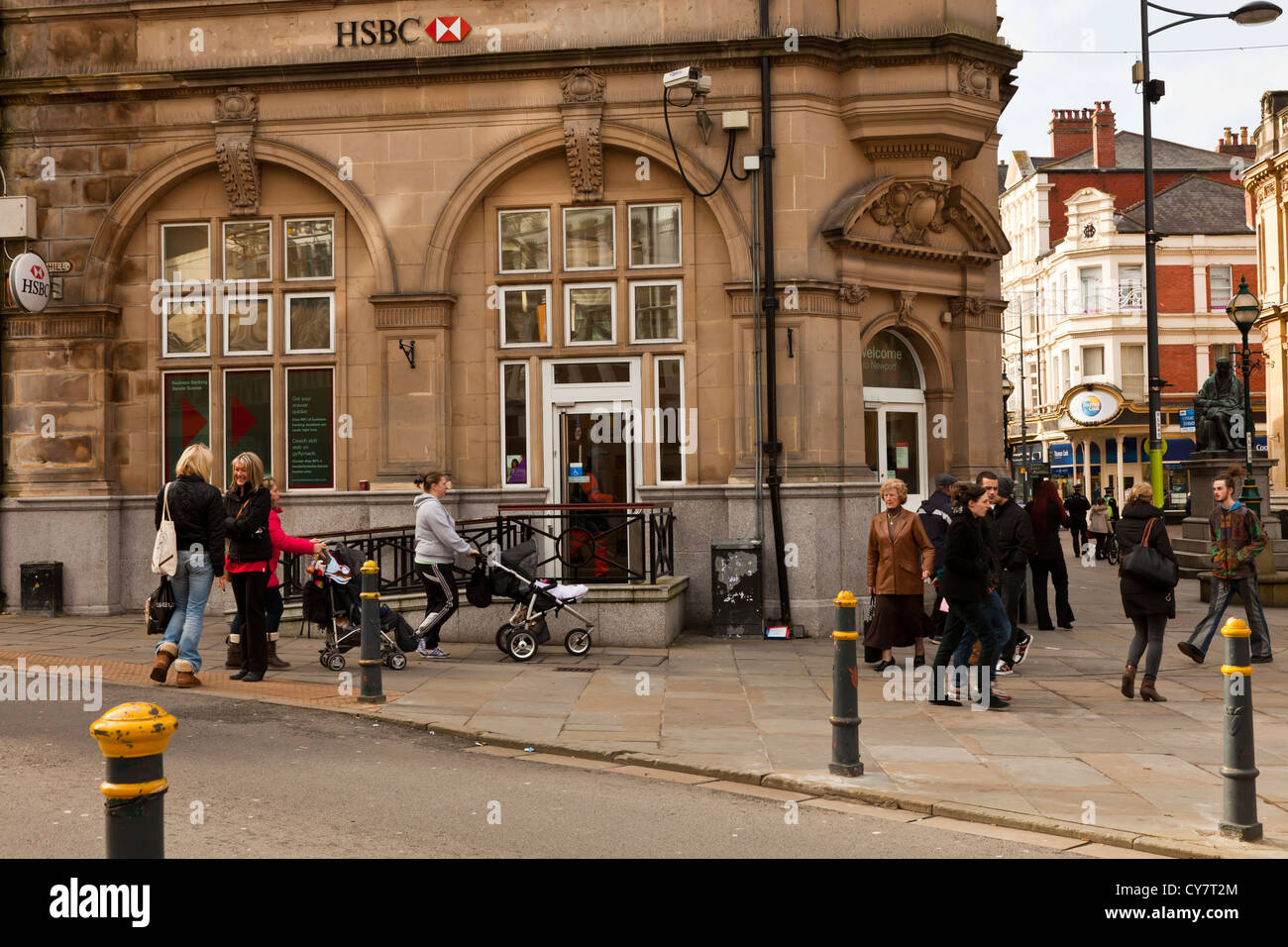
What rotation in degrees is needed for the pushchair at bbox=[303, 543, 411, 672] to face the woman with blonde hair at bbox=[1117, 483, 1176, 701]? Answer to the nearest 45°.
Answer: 0° — it already faces them

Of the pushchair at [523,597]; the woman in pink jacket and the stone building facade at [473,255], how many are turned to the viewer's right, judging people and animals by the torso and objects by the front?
2

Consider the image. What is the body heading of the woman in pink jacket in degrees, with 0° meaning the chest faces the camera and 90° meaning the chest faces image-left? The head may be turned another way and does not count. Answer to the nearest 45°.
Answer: approximately 270°

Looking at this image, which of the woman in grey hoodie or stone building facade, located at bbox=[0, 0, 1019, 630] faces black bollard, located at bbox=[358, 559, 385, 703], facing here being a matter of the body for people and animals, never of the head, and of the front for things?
the stone building facade

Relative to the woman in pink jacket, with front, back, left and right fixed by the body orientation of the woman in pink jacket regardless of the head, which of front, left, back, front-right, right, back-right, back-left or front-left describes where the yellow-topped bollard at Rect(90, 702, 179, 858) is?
right

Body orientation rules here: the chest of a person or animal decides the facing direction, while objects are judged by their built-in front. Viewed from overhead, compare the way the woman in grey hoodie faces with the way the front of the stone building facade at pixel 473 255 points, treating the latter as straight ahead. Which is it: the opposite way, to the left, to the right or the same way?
to the left

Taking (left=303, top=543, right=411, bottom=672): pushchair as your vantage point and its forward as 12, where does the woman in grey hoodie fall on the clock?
The woman in grey hoodie is roughly at 11 o'clock from the pushchair.

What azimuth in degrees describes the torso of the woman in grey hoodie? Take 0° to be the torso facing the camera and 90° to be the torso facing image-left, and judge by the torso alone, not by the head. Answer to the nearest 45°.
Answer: approximately 270°

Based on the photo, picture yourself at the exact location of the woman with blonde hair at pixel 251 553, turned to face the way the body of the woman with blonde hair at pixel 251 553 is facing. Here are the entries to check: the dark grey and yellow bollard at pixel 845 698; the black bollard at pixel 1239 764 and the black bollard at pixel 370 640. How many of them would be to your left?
3

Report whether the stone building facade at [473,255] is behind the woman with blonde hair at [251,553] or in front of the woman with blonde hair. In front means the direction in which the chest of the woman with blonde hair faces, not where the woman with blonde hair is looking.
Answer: behind

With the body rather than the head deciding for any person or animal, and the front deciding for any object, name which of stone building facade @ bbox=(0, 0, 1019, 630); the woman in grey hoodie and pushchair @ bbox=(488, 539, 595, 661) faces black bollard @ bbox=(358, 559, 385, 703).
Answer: the stone building facade

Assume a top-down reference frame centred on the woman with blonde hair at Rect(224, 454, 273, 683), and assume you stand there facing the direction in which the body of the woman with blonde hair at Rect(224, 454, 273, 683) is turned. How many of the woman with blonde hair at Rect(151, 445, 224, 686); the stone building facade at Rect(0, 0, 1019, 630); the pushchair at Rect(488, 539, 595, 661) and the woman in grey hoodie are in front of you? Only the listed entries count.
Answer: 1

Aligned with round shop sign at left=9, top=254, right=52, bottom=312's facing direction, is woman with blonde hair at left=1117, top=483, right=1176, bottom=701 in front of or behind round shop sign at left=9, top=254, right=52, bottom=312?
in front

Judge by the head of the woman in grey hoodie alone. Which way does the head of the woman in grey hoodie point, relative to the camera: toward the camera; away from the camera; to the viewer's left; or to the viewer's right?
to the viewer's right

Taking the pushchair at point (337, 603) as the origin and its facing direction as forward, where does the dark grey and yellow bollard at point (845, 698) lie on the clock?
The dark grey and yellow bollard is roughly at 2 o'clock from the pushchair.
